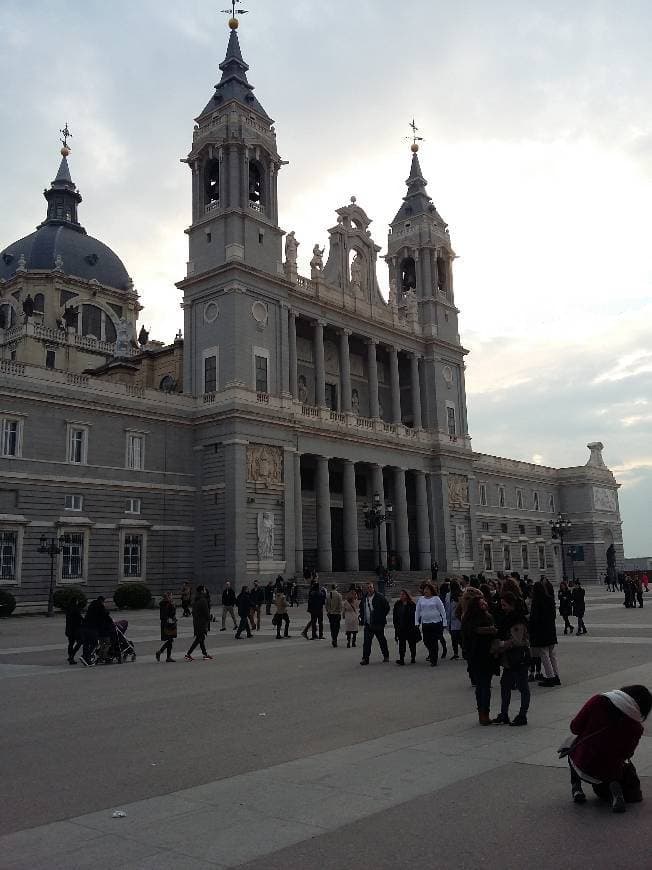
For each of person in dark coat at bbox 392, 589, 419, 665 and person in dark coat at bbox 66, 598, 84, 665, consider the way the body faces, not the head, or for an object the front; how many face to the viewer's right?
1

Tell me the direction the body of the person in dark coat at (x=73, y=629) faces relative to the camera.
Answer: to the viewer's right

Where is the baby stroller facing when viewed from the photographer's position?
facing to the right of the viewer

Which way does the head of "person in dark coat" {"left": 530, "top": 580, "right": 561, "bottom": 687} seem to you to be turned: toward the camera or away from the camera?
away from the camera

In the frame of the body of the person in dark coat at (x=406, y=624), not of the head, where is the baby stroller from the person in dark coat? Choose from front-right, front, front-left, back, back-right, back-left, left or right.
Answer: right

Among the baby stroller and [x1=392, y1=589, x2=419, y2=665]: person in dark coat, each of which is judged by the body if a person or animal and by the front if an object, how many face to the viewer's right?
1

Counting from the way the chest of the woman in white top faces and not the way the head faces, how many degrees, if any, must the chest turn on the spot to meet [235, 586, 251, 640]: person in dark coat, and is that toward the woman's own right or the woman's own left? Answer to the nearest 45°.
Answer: approximately 135° to the woman's own right

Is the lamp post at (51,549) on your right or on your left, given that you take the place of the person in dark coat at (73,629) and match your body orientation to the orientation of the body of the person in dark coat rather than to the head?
on your left

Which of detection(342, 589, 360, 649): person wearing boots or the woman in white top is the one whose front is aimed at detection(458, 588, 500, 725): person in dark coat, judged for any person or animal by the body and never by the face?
the woman in white top

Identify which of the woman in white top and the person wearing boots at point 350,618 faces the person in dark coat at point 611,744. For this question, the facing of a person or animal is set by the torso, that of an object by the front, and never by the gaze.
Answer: the woman in white top

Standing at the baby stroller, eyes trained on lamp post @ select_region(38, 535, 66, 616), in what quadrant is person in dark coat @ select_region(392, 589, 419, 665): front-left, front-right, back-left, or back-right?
back-right

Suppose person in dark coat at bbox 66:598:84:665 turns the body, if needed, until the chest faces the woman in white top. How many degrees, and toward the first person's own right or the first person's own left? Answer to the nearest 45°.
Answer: approximately 45° to the first person's own right

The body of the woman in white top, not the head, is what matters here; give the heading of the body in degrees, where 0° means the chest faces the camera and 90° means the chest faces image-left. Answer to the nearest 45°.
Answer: approximately 0°
